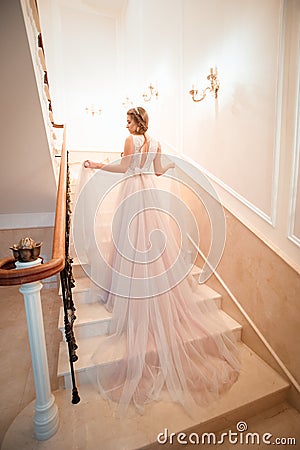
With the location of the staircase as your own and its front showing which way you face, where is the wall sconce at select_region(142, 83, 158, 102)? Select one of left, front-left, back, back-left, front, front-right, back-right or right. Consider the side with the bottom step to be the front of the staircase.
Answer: back

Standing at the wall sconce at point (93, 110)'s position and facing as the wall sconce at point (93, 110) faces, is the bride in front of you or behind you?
in front

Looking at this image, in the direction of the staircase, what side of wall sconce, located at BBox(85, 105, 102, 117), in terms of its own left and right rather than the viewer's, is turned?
front

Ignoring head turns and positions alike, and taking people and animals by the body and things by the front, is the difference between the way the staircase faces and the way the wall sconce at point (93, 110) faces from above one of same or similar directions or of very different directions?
same or similar directions

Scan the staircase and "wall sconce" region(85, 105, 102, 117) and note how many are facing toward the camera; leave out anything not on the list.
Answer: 2

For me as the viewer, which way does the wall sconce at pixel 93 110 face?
facing the viewer

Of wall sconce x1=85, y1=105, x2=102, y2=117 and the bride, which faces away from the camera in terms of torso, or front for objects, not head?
the bride

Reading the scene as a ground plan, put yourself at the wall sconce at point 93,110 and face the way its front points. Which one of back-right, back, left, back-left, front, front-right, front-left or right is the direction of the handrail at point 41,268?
front

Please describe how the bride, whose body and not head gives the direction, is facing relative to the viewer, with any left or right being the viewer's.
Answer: facing away from the viewer

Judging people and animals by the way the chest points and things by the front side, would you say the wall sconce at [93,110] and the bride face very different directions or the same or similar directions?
very different directions

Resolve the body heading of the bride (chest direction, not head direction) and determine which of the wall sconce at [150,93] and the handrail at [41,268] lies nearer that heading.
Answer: the wall sconce
